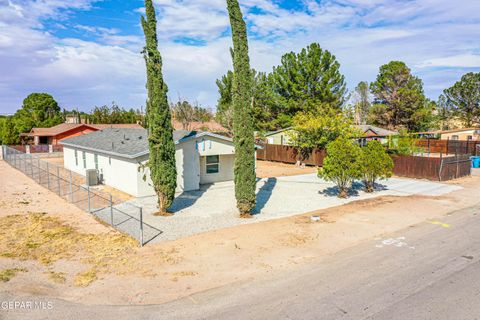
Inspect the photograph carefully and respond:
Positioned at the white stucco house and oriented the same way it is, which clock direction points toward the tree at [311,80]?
The tree is roughly at 9 o'clock from the white stucco house.

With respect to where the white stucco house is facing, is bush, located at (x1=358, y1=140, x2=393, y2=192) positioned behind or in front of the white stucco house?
in front

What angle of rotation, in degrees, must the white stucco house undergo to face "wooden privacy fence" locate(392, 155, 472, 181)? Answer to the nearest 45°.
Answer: approximately 45° to its left

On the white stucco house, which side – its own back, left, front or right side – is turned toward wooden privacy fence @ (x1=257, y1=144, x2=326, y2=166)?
left

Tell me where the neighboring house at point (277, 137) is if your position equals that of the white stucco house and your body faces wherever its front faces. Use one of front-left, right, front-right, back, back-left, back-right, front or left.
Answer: left

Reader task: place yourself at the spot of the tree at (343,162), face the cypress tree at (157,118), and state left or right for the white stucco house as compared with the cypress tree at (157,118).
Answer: right

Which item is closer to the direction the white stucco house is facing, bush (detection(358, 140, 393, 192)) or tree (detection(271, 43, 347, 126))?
the bush

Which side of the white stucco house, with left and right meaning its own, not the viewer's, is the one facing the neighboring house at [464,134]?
left

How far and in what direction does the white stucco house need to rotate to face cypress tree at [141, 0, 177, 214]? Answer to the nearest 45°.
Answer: approximately 45° to its right

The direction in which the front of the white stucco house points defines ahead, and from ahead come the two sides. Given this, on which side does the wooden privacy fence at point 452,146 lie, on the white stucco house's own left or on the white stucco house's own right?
on the white stucco house's own left

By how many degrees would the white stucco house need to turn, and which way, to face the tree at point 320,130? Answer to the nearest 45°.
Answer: approximately 90° to its left

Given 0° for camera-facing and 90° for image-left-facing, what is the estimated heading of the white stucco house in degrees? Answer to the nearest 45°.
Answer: approximately 315°

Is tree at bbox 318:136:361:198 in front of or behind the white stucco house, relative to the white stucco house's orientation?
in front

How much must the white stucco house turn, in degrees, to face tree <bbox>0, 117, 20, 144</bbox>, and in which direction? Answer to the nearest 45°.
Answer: approximately 180°
